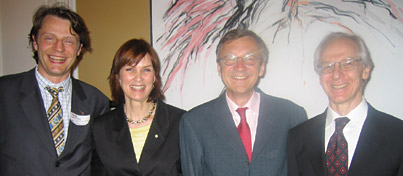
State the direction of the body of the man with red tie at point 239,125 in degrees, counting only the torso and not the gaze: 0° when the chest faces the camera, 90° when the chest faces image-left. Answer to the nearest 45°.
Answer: approximately 0°

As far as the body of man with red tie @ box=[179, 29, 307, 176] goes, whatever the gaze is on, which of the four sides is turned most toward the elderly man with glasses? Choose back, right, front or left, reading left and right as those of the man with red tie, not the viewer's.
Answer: left
